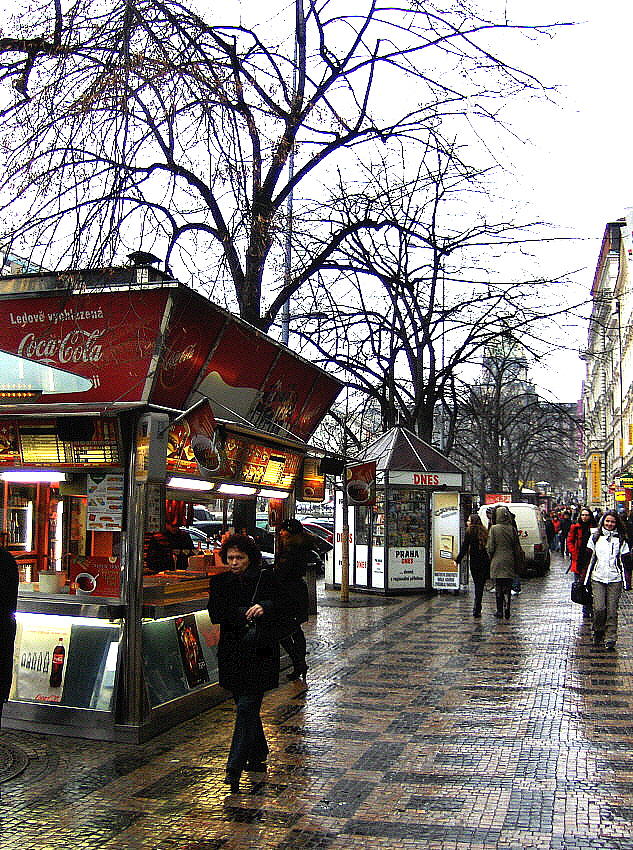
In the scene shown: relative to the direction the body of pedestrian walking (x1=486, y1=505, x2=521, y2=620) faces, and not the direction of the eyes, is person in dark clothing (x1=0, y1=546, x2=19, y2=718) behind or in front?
behind

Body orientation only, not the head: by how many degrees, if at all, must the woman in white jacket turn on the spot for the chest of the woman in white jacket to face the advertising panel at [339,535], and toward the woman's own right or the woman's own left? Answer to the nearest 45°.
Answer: approximately 135° to the woman's own right

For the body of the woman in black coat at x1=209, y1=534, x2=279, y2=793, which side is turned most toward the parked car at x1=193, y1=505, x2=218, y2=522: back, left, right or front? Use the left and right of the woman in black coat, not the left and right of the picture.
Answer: back

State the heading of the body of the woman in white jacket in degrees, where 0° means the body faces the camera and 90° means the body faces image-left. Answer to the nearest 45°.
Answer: approximately 0°

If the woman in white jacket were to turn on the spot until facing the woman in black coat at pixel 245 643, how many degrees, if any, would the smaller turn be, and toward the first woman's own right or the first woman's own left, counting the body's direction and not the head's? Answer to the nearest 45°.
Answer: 0° — they already face them

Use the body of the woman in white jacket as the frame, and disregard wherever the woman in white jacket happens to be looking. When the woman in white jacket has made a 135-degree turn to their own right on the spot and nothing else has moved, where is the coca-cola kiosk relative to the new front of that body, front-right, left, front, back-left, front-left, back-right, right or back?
left

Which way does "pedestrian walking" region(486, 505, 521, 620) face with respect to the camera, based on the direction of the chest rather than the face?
away from the camera

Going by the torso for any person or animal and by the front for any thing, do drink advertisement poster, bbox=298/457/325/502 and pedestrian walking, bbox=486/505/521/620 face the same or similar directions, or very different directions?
very different directions

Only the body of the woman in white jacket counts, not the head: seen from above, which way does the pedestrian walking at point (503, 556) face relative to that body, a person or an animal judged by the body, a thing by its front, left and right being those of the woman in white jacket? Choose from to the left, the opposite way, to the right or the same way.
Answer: the opposite way

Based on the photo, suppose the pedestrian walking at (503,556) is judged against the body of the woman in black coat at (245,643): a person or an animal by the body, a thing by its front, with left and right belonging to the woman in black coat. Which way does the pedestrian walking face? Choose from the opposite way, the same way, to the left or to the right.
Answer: the opposite way

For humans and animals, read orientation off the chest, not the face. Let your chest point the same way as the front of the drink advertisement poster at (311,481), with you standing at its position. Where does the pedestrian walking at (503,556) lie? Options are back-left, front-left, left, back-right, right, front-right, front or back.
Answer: back-left
